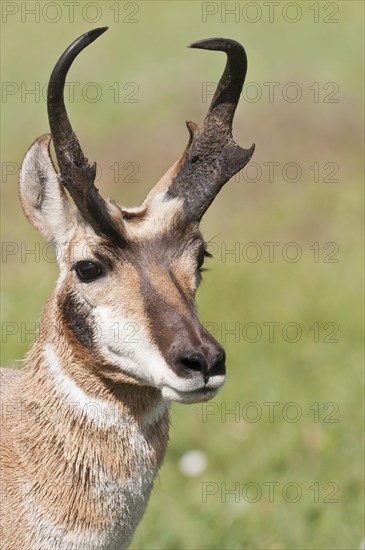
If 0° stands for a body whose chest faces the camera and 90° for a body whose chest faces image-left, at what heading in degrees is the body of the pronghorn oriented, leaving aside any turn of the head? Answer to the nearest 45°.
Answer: approximately 315°
